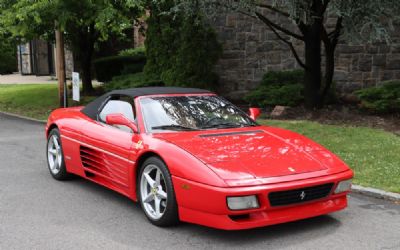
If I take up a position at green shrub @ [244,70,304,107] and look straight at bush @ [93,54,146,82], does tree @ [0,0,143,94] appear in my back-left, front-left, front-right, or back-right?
front-left

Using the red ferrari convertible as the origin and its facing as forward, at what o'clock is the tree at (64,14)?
The tree is roughly at 7 o'clock from the red ferrari convertible.

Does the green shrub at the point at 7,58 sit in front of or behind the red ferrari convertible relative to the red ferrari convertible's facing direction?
behind

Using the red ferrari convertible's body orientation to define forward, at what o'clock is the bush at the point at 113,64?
The bush is roughly at 7 o'clock from the red ferrari convertible.

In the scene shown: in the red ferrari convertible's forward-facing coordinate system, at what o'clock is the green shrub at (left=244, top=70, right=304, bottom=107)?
The green shrub is roughly at 8 o'clock from the red ferrari convertible.

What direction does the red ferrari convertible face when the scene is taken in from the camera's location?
facing the viewer and to the right of the viewer

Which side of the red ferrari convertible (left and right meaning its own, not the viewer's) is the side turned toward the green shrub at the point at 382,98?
left

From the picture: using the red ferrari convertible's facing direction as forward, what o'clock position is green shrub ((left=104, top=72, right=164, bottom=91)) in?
The green shrub is roughly at 7 o'clock from the red ferrari convertible.
